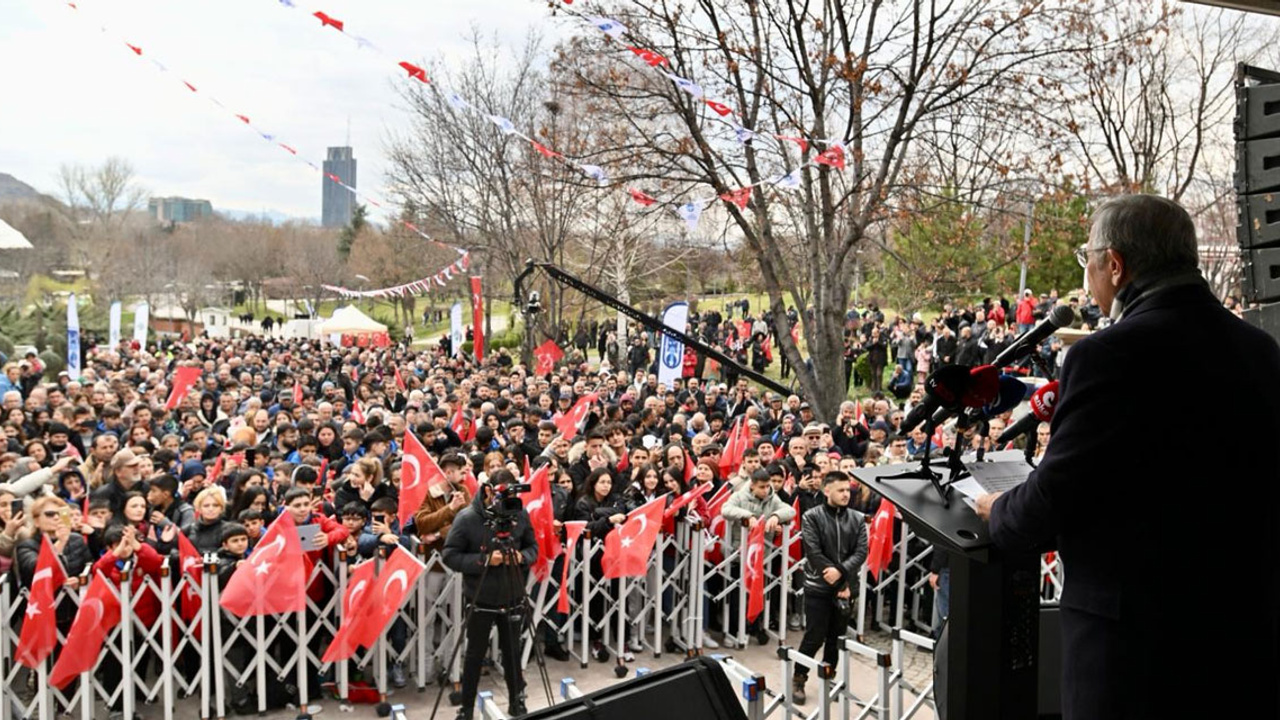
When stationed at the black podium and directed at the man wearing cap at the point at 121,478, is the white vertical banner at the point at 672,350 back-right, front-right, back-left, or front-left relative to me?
front-right

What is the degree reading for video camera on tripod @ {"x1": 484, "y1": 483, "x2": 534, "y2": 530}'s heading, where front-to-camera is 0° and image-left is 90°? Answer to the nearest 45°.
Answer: approximately 315°

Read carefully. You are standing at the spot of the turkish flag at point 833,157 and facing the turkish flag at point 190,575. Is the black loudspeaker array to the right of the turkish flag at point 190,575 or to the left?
left

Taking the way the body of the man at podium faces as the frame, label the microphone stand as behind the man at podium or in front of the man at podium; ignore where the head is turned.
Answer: in front

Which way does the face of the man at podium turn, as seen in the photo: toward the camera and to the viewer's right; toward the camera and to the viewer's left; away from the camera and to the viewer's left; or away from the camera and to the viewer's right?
away from the camera and to the viewer's left

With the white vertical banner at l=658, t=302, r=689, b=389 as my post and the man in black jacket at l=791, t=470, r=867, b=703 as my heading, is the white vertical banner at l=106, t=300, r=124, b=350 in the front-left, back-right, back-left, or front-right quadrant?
back-right

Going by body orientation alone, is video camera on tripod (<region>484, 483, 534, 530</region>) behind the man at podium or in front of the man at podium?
in front

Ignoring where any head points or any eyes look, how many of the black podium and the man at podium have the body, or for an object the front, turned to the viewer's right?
0

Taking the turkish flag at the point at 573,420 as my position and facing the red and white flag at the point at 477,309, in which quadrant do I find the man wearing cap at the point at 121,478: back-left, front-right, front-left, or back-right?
back-left

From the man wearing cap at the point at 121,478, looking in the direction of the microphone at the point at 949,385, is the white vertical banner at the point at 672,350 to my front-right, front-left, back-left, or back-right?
back-left

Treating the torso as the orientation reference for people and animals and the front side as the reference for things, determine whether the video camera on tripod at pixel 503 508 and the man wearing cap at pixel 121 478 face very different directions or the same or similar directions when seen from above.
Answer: same or similar directions

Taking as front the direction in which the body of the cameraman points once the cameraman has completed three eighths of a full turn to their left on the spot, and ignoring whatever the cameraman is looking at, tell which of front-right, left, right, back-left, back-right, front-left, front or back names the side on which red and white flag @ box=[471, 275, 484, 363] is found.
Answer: front

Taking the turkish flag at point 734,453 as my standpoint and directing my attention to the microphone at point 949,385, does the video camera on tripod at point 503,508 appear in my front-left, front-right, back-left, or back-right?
front-right

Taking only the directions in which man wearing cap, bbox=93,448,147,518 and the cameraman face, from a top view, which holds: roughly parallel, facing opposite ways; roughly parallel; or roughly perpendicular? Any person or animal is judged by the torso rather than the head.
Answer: roughly parallel

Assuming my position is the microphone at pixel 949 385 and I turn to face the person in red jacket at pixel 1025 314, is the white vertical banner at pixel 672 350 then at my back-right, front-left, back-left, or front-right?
front-left

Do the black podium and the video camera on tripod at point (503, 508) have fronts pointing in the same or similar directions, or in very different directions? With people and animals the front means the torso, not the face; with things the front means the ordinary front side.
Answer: very different directions

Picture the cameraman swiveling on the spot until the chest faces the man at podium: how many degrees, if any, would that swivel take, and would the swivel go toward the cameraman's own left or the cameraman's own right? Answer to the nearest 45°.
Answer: approximately 45° to the cameraman's own right
